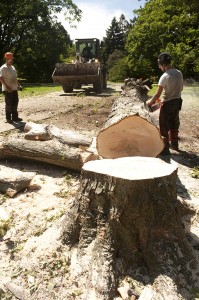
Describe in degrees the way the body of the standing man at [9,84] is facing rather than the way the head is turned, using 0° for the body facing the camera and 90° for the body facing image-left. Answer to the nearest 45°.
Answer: approximately 315°

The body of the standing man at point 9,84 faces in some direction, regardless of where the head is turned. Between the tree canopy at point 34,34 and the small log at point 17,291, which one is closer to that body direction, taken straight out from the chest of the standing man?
the small log

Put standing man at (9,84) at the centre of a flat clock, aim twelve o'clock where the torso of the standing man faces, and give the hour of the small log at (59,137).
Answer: The small log is roughly at 1 o'clock from the standing man.

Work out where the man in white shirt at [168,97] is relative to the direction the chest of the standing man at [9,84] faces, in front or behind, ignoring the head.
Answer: in front

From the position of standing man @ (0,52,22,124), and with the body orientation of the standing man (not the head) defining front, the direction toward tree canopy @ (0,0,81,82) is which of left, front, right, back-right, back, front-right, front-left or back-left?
back-left

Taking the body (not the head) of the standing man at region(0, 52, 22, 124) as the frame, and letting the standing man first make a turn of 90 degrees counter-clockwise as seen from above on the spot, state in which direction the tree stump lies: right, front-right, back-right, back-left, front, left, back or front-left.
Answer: back-right

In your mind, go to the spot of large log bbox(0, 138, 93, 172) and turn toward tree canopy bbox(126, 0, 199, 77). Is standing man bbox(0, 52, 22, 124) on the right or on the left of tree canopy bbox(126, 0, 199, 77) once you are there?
left

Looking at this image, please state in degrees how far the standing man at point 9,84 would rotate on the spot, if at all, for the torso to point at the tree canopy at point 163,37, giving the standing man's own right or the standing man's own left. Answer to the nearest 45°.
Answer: approximately 90° to the standing man's own left

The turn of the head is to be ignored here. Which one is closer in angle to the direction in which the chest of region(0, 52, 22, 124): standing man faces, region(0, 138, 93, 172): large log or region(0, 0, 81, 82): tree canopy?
the large log

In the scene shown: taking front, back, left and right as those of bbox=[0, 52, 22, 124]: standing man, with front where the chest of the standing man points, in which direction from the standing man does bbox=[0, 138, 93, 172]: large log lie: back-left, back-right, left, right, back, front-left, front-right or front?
front-right
